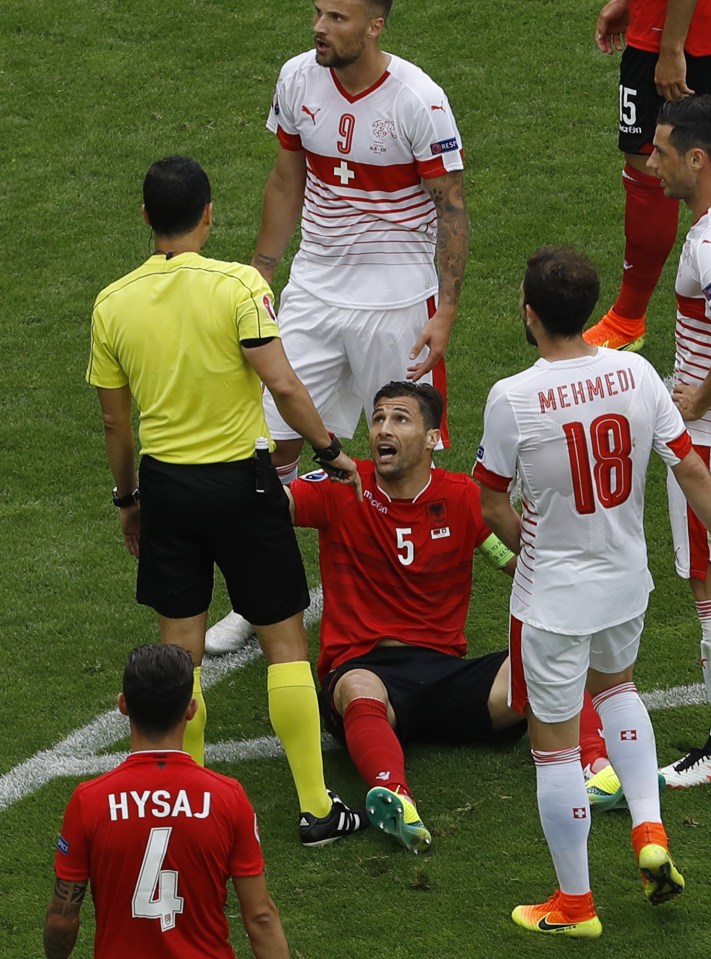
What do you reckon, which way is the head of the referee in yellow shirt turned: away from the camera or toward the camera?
away from the camera

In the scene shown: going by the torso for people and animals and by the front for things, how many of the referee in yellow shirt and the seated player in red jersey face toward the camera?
1

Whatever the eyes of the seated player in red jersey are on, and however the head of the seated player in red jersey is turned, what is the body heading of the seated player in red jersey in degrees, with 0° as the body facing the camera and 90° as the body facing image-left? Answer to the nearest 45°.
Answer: approximately 0°

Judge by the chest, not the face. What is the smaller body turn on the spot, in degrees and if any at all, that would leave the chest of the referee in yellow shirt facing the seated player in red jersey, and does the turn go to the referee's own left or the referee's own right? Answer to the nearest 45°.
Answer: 0° — they already face them

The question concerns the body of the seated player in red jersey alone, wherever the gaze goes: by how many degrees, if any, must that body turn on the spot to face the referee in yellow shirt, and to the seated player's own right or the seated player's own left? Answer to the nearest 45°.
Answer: approximately 45° to the seated player's own right

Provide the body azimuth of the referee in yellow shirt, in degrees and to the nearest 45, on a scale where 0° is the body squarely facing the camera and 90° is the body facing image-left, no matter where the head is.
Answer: approximately 225°

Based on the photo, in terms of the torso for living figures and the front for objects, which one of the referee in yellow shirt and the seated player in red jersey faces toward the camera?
the seated player in red jersey
